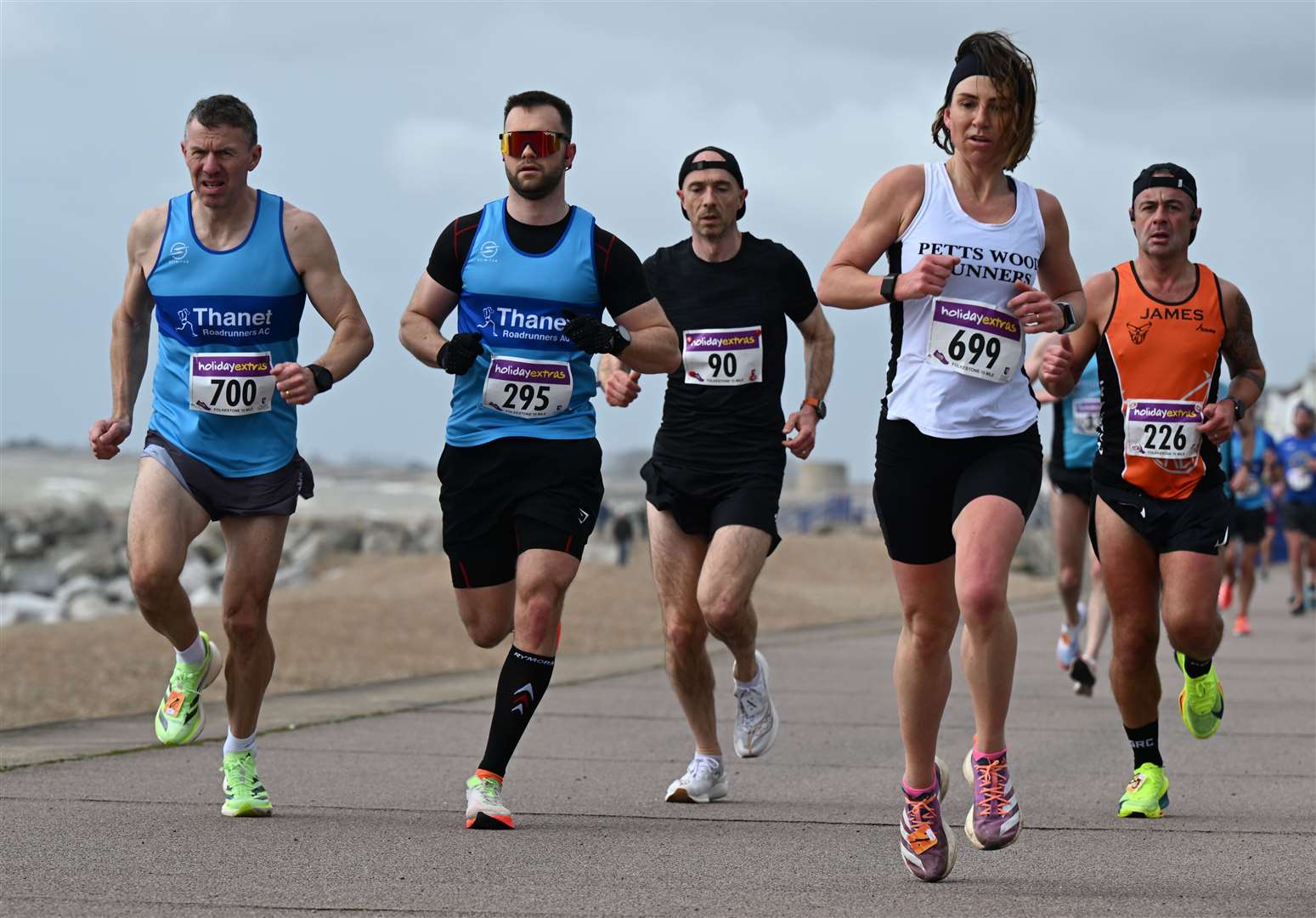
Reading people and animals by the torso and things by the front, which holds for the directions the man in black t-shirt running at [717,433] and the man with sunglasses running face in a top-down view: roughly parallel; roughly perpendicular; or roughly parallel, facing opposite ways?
roughly parallel

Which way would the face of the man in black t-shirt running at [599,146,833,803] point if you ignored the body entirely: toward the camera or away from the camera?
toward the camera

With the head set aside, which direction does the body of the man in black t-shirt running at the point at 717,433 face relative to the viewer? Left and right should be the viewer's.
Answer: facing the viewer

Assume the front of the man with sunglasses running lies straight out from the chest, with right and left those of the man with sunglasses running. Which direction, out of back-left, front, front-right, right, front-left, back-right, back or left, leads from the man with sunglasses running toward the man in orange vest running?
left

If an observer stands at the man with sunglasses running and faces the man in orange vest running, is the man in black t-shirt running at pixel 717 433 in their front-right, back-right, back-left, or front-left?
front-left

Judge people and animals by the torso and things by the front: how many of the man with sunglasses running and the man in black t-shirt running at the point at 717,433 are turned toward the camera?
2

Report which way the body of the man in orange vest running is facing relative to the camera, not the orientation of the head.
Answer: toward the camera

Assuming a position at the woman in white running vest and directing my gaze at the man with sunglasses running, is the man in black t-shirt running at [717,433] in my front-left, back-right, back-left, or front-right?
front-right

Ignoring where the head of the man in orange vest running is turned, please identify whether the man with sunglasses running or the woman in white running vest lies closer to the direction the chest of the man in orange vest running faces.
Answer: the woman in white running vest

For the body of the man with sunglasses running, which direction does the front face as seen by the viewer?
toward the camera

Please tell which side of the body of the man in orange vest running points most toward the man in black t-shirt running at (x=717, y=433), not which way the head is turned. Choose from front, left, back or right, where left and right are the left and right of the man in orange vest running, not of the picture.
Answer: right

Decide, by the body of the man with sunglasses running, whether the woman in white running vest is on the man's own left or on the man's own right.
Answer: on the man's own left

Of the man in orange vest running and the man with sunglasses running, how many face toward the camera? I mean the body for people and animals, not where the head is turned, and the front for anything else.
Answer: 2

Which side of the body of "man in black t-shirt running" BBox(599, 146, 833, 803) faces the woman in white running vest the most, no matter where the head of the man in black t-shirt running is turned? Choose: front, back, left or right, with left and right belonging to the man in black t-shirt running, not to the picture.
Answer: front
